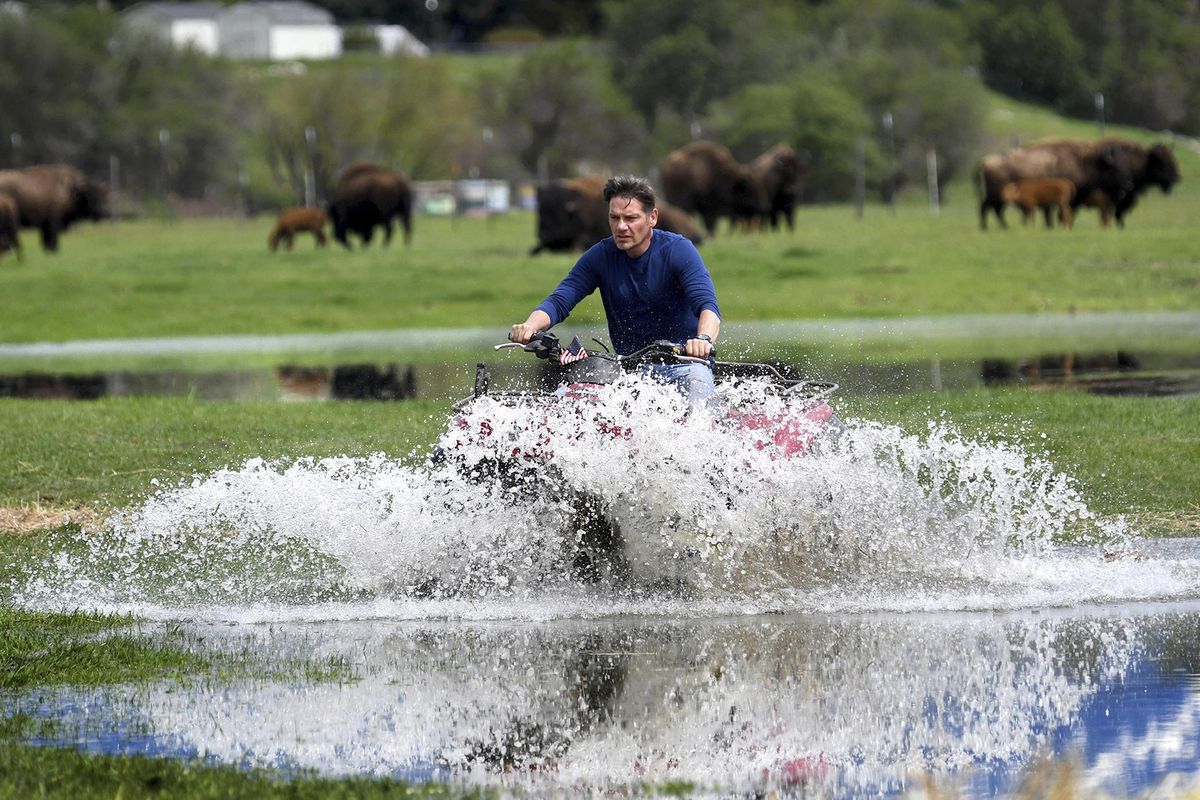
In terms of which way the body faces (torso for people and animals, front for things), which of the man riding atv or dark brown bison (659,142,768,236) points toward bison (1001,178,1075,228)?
the dark brown bison

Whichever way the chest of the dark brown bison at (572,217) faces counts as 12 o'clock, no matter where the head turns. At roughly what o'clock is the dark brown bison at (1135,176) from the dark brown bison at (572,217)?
the dark brown bison at (1135,176) is roughly at 5 o'clock from the dark brown bison at (572,217).

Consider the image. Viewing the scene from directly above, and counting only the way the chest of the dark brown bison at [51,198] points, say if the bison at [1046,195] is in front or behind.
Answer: in front

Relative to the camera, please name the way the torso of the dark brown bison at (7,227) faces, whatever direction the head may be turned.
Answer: to the viewer's right

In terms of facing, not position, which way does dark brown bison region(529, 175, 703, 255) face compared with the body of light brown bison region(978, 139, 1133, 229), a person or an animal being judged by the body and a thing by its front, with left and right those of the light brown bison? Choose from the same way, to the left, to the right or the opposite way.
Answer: the opposite way

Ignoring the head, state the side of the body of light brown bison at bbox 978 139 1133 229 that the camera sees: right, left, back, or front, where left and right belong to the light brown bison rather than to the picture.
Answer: right

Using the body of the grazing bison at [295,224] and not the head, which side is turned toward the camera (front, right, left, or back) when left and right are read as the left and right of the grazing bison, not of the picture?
left

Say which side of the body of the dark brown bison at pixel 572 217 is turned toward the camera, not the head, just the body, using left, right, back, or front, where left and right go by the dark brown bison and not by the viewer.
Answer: left

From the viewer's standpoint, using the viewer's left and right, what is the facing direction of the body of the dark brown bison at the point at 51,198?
facing to the right of the viewer

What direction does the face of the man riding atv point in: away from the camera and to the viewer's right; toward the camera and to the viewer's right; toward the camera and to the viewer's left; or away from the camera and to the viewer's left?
toward the camera and to the viewer's left

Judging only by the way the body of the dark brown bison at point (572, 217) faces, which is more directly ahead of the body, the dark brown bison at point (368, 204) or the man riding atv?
the dark brown bison

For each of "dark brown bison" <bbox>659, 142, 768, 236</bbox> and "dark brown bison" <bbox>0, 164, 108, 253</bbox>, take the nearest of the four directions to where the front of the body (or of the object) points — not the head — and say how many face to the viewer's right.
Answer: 2

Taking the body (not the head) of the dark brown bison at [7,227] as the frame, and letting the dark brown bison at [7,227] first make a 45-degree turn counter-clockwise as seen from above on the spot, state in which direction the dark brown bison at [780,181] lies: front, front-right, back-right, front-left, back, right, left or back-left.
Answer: front-right

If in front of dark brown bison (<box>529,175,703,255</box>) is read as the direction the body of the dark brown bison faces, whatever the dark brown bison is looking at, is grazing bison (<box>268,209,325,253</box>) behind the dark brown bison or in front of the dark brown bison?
in front

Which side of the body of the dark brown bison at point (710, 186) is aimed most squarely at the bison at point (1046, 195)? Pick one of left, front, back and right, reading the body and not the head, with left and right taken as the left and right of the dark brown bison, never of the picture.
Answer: front
